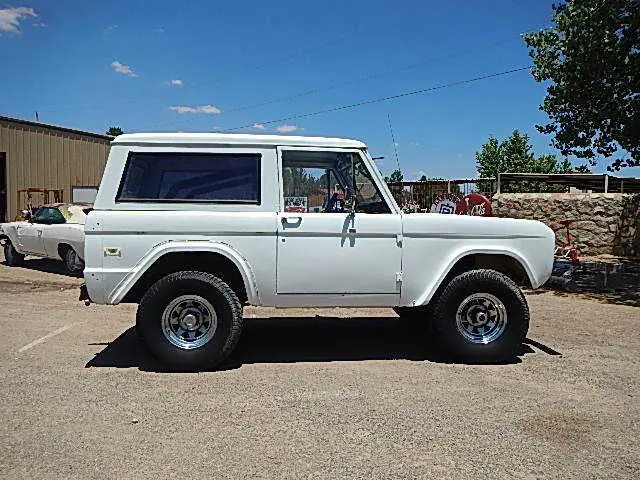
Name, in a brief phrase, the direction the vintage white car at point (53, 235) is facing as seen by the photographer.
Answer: facing away from the viewer and to the left of the viewer

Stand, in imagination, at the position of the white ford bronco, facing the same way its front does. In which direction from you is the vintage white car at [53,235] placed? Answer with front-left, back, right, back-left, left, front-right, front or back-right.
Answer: back-left

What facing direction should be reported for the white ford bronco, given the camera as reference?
facing to the right of the viewer

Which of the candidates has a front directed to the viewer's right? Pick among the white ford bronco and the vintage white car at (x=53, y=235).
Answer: the white ford bronco

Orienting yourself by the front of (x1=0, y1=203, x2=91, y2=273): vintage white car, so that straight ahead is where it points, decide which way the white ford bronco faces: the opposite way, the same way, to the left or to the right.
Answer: the opposite way

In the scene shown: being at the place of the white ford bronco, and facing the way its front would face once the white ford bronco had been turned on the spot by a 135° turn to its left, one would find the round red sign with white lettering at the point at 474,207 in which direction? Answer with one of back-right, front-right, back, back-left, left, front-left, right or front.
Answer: right

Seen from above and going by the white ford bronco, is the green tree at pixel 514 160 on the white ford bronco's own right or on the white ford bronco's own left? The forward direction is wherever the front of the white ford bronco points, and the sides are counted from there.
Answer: on the white ford bronco's own left

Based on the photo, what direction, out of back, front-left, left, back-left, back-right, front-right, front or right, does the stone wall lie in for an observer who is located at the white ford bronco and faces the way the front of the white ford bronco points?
front-left

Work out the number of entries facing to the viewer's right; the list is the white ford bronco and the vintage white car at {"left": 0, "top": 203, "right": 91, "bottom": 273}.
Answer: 1

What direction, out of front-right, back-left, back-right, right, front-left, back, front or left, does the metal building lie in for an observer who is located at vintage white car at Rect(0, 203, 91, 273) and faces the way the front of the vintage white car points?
front-right
